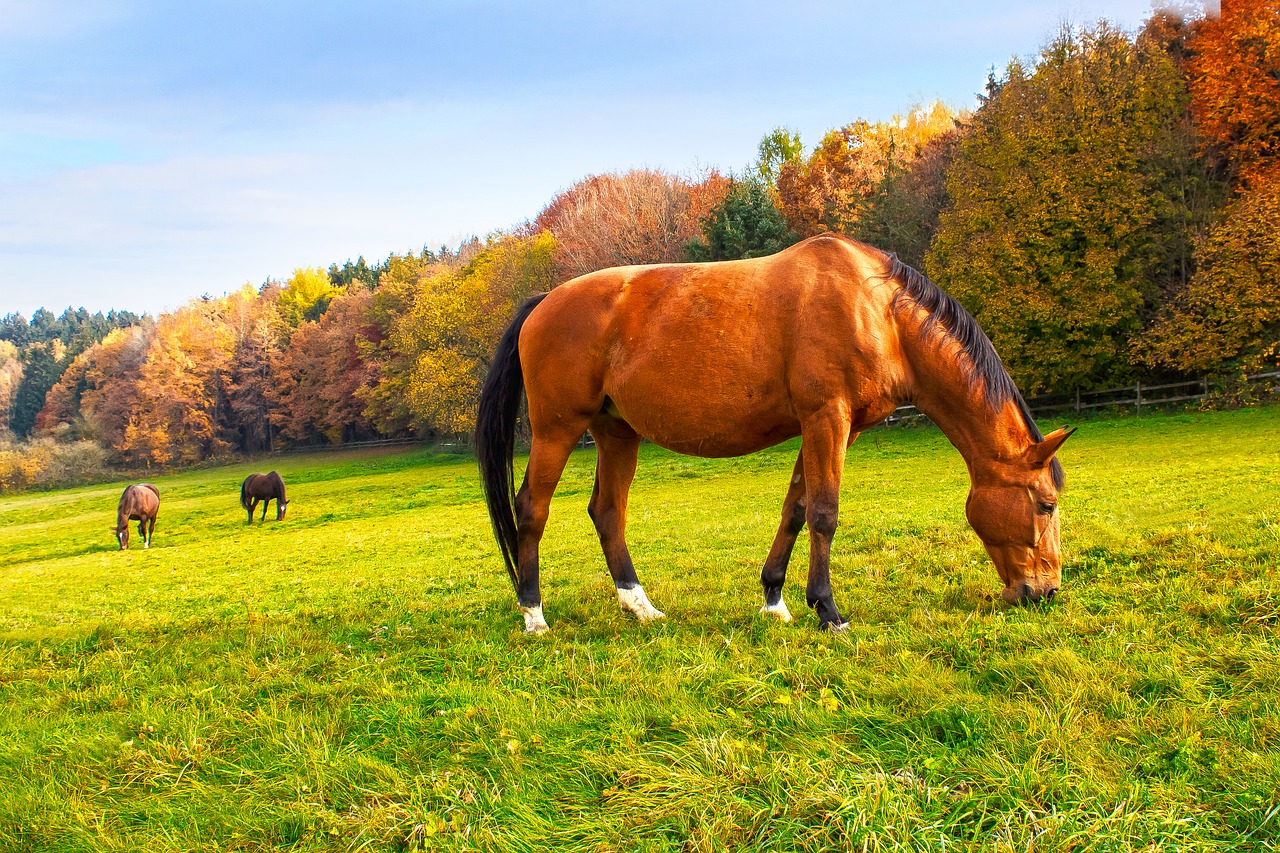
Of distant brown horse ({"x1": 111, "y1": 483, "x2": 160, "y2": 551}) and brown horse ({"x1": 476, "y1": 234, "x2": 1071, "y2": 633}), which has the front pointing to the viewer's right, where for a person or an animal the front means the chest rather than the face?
the brown horse

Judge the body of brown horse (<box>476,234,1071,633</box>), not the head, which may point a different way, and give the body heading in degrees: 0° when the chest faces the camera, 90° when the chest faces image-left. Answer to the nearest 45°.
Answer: approximately 270°

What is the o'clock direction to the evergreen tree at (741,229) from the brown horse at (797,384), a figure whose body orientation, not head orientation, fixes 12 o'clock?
The evergreen tree is roughly at 9 o'clock from the brown horse.

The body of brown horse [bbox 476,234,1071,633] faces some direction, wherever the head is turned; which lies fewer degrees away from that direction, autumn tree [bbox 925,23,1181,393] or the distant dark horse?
the autumn tree

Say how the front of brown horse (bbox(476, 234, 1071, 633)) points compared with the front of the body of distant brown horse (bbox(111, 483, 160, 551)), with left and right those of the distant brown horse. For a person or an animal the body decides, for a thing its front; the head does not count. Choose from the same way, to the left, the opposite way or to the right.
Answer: to the left

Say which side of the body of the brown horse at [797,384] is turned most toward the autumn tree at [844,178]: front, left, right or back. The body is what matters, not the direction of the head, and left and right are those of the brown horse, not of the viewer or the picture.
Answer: left

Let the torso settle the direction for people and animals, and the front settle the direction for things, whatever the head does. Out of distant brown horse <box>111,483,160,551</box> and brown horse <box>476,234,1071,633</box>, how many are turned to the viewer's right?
1
